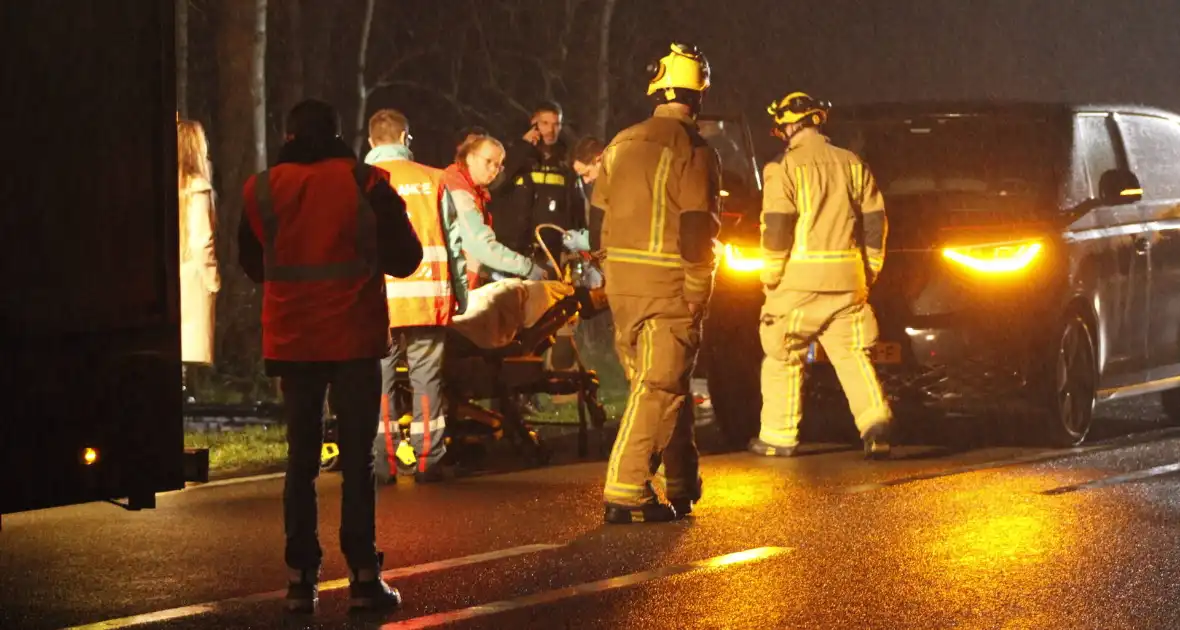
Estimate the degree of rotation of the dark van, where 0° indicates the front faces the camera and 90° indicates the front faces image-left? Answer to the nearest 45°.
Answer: approximately 45°

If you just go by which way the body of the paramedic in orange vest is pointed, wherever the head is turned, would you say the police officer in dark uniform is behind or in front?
in front

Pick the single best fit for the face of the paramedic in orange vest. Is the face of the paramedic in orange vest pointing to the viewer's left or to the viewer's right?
to the viewer's right

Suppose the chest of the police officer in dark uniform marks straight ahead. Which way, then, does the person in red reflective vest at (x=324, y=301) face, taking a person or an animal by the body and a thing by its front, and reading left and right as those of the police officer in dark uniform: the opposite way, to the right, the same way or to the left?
the opposite way

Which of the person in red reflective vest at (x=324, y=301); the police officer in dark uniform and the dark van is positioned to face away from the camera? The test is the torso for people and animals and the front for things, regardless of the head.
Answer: the person in red reflective vest

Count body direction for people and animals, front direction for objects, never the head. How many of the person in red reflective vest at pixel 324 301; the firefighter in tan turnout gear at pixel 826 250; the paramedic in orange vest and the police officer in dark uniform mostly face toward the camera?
1

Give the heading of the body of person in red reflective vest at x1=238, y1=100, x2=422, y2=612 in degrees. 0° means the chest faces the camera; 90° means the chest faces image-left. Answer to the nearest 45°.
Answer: approximately 180°

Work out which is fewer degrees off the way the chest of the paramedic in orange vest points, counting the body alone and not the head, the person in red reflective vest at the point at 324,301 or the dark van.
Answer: the dark van

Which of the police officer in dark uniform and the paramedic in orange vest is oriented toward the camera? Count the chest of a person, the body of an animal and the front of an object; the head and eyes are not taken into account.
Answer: the police officer in dark uniform

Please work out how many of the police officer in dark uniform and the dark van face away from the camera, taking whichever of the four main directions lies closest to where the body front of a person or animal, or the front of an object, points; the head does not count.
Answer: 0

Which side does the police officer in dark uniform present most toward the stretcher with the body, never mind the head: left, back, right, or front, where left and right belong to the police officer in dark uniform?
front

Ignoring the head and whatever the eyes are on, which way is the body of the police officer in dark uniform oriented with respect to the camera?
toward the camera

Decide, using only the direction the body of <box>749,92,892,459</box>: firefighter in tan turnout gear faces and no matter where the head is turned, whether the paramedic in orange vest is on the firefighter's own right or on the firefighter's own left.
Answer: on the firefighter's own left
